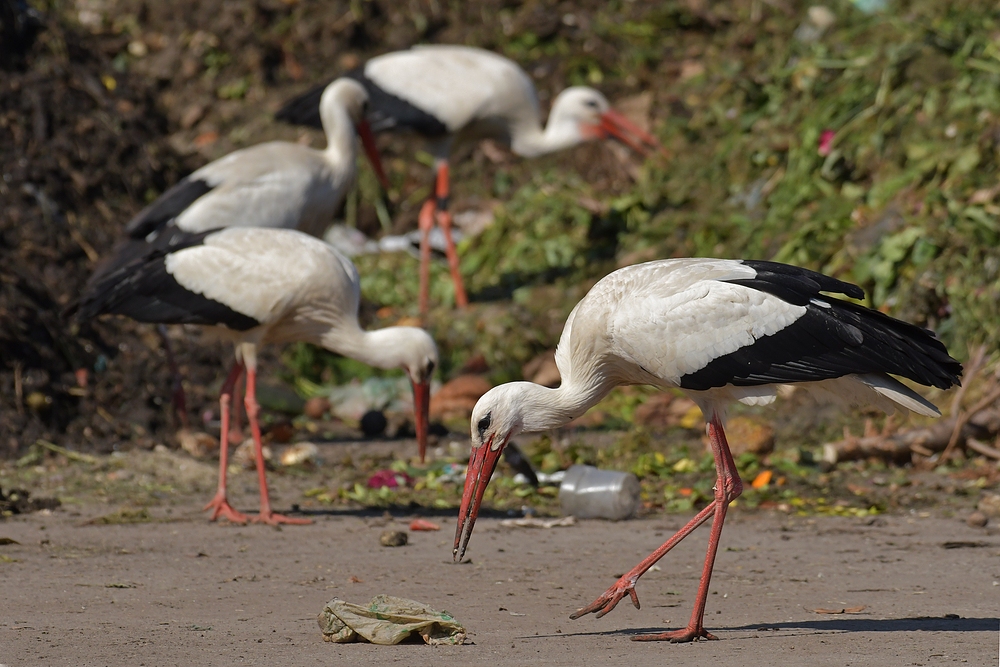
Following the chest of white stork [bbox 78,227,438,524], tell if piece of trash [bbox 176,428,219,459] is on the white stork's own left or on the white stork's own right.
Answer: on the white stork's own left

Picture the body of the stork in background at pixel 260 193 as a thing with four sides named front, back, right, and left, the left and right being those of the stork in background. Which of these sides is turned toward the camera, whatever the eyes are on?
right

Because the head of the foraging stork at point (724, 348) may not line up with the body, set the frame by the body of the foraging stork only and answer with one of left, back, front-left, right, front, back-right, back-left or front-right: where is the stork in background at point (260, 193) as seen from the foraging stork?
front-right

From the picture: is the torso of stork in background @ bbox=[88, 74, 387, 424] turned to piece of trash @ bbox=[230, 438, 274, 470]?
no

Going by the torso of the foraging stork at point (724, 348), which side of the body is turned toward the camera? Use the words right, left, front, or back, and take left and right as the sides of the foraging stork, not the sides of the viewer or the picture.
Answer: left

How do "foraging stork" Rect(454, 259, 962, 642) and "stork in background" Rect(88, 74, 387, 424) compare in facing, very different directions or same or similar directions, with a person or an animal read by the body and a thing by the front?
very different directions

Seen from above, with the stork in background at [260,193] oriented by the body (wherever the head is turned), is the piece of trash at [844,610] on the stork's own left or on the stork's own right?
on the stork's own right

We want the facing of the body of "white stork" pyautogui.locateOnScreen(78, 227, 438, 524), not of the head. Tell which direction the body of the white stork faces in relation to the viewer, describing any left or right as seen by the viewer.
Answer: facing to the right of the viewer

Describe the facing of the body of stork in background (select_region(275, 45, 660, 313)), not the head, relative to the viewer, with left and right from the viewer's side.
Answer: facing to the right of the viewer

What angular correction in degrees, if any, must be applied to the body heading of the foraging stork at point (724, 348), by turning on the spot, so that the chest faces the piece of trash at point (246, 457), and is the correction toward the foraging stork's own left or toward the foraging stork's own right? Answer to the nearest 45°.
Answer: approximately 45° to the foraging stork's own right

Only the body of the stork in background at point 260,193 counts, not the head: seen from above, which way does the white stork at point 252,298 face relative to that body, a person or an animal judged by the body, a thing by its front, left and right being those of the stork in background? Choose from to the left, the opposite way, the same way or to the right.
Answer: the same way

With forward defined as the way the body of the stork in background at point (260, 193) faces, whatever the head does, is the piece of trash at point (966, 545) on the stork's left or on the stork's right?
on the stork's right

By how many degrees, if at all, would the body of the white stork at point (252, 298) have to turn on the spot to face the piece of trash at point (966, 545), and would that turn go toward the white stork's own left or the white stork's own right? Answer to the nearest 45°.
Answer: approximately 45° to the white stork's own right
